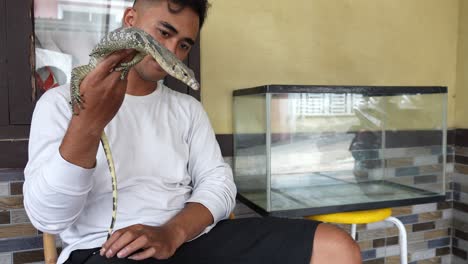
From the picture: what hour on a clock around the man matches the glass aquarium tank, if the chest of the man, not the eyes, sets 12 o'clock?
The glass aquarium tank is roughly at 9 o'clock from the man.

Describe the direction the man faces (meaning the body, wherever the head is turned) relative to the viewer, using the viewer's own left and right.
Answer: facing the viewer and to the right of the viewer

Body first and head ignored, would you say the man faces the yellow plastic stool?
no
